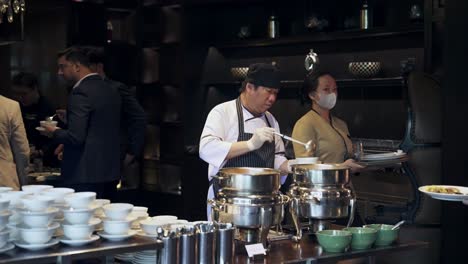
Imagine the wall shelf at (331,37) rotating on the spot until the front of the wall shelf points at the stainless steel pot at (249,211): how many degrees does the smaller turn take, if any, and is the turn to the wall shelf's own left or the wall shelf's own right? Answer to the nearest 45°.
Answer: approximately 45° to the wall shelf's own left

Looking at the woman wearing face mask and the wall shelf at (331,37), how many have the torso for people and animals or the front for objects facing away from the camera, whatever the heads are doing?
0

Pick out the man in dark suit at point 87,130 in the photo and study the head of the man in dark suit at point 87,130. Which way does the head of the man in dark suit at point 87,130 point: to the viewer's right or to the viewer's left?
to the viewer's left

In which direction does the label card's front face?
toward the camera

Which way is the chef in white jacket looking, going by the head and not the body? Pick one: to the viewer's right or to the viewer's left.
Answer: to the viewer's right
